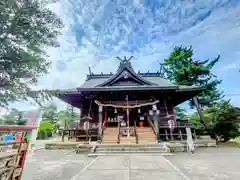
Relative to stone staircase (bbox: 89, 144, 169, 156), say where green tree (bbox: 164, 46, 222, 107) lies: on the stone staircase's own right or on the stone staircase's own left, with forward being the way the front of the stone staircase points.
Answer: on the stone staircase's own left

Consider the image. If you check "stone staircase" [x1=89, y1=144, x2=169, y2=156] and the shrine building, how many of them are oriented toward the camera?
2

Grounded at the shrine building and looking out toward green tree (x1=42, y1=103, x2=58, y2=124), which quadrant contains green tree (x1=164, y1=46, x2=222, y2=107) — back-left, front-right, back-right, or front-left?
back-right

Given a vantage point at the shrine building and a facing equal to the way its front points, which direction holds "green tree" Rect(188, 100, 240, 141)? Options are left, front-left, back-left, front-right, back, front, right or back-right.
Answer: left

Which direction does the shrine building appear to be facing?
toward the camera

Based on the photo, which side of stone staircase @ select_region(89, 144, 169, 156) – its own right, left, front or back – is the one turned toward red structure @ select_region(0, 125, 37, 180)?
front

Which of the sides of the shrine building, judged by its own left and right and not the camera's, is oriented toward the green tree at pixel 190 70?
left

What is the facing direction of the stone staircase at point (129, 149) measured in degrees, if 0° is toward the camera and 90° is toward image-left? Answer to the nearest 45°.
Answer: approximately 0°
